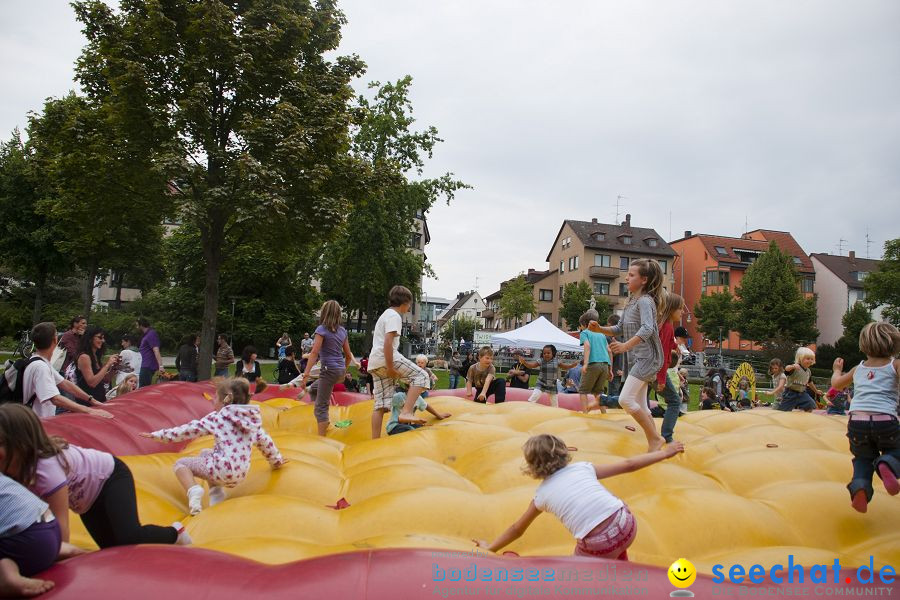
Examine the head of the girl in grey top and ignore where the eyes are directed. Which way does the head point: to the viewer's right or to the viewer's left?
to the viewer's left

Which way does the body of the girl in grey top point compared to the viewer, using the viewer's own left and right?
facing to the left of the viewer

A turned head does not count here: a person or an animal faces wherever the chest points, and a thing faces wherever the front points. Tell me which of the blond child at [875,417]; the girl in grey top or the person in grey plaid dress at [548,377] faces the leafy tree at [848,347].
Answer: the blond child

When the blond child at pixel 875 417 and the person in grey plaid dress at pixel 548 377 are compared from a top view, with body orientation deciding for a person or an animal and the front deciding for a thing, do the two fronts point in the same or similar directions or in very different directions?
very different directions

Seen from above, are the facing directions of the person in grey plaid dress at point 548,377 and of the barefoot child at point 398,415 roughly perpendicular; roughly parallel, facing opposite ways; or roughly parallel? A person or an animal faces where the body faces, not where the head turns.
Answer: roughly perpendicular

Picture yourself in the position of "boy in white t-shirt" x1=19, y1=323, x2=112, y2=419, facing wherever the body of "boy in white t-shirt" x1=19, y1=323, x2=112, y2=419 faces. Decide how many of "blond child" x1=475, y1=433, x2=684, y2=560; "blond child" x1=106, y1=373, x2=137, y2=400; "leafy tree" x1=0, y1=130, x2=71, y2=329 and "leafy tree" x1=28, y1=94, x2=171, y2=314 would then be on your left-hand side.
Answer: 3

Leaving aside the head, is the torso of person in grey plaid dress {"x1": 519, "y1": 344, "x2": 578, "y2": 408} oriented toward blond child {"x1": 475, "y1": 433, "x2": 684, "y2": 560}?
yes
